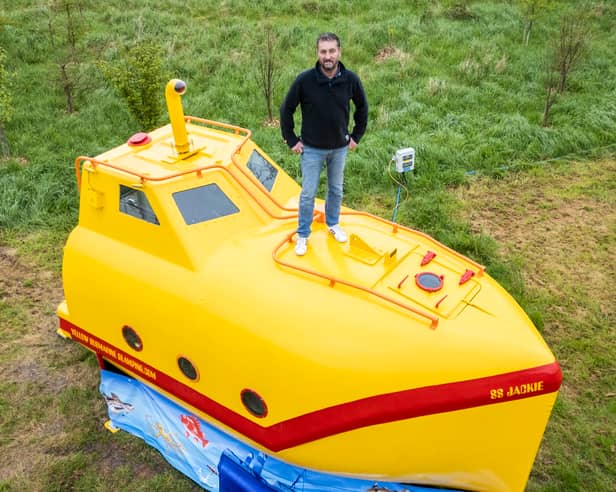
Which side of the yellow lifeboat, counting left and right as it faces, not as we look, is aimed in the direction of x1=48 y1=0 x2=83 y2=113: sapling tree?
back

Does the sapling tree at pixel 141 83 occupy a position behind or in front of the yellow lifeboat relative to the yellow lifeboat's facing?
behind

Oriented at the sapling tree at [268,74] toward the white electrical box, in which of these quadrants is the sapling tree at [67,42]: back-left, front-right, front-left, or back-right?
back-right

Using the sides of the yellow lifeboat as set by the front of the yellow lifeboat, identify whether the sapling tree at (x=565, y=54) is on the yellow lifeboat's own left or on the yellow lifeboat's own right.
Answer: on the yellow lifeboat's own left

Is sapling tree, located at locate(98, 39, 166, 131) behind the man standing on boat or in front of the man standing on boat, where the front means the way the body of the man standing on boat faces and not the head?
behind

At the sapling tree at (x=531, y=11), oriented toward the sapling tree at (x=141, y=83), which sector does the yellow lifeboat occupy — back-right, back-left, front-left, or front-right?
front-left

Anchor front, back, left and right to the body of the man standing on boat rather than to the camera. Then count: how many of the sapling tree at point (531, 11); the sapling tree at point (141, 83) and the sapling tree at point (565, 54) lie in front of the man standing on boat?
0

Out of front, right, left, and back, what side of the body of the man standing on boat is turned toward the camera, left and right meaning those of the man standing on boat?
front

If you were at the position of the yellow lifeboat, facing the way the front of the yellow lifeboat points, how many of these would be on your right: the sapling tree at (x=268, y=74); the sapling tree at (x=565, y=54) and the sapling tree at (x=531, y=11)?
0

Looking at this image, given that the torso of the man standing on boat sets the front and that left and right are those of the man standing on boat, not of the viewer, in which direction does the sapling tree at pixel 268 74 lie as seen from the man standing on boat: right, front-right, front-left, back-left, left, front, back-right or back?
back

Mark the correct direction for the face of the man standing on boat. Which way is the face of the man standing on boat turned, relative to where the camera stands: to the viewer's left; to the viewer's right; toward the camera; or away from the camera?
toward the camera

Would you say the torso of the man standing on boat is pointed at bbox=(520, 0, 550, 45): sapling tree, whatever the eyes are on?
no

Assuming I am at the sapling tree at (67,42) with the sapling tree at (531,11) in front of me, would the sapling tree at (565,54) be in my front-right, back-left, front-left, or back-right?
front-right

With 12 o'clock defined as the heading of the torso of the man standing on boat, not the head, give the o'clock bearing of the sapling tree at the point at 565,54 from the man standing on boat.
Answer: The sapling tree is roughly at 7 o'clock from the man standing on boat.

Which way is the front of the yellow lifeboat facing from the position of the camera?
facing the viewer and to the right of the viewer
